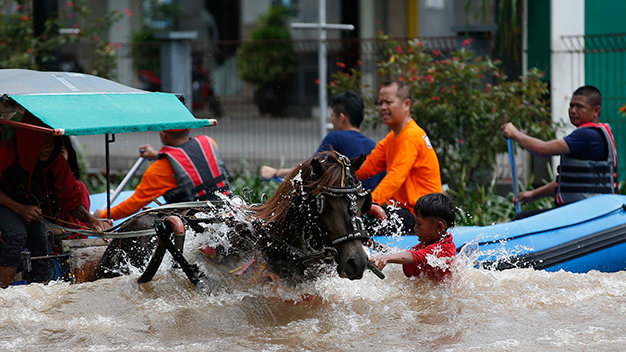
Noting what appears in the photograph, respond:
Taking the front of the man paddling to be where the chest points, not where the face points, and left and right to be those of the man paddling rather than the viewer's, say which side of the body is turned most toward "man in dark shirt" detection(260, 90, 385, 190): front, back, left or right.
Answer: front

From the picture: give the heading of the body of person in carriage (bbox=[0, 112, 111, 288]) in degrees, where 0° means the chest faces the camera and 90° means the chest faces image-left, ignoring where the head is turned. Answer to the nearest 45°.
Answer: approximately 315°

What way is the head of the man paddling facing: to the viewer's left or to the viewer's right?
to the viewer's left

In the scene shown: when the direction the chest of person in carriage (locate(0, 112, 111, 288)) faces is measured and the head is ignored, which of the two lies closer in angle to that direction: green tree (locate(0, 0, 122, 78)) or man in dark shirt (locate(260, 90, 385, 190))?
the man in dark shirt

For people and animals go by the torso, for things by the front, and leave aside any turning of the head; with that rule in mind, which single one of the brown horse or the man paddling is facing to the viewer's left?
the man paddling

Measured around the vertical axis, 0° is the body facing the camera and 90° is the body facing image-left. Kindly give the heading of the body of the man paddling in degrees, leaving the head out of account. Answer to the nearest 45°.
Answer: approximately 90°

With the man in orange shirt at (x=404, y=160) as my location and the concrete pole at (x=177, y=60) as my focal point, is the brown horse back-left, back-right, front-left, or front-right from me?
back-left

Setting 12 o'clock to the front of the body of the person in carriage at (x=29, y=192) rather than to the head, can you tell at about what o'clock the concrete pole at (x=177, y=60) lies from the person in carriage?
The concrete pole is roughly at 8 o'clock from the person in carriage.

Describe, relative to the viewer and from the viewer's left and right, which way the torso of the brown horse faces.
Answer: facing the viewer and to the right of the viewer

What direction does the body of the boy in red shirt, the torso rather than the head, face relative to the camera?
to the viewer's left
